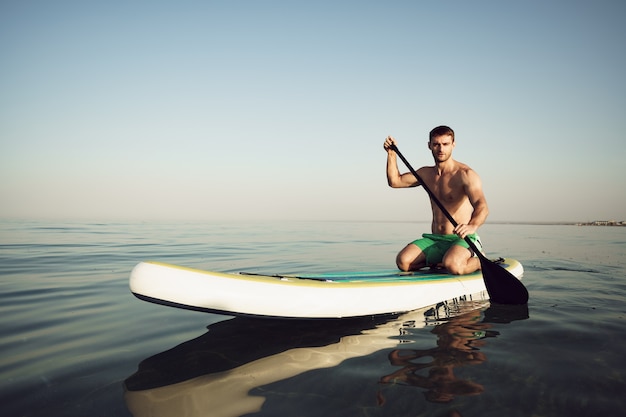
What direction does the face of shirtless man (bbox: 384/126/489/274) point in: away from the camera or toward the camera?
toward the camera
